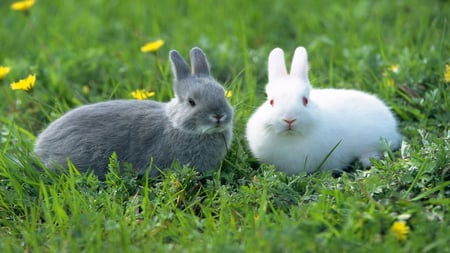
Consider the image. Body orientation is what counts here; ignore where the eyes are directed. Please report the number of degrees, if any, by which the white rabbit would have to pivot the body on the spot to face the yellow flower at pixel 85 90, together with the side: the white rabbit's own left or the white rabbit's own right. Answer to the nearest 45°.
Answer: approximately 90° to the white rabbit's own right

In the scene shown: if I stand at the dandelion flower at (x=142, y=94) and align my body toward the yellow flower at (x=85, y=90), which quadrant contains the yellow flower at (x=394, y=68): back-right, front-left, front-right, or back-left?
back-right

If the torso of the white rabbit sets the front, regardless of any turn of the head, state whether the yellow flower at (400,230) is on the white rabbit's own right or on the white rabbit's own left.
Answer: on the white rabbit's own left

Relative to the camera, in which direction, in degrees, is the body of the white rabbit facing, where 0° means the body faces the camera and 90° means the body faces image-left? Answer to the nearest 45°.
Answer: approximately 45°

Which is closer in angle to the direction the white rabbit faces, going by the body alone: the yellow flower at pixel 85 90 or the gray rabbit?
the gray rabbit

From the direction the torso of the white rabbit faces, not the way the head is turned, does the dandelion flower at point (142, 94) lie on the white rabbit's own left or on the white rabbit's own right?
on the white rabbit's own right

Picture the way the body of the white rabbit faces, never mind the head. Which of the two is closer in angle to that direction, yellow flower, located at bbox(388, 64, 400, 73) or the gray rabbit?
the gray rabbit

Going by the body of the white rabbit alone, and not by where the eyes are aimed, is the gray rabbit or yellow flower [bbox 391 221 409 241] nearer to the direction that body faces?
the gray rabbit

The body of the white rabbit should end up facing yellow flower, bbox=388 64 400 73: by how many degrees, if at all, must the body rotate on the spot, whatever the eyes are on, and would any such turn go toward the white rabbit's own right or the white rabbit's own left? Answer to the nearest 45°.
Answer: approximately 180°
